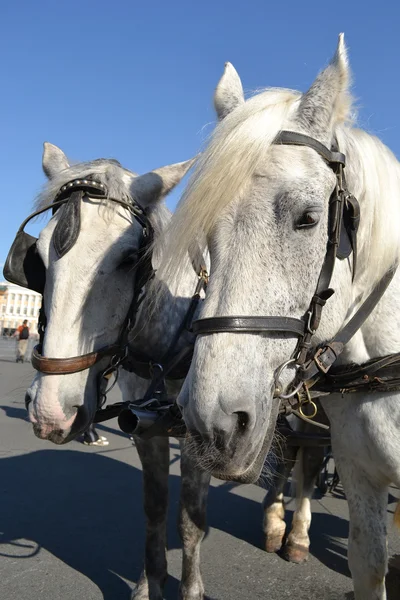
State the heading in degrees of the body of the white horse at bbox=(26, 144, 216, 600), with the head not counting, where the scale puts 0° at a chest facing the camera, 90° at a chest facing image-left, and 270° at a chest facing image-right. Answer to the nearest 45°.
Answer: approximately 45°

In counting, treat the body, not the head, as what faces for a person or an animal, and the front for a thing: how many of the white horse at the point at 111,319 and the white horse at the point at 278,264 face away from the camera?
0

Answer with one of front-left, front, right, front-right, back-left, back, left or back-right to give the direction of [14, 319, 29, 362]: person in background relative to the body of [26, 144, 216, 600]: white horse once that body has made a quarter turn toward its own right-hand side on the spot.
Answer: front-right

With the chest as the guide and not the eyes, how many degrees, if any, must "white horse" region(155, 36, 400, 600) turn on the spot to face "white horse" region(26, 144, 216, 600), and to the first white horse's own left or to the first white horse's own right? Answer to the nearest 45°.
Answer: approximately 90° to the first white horse's own right

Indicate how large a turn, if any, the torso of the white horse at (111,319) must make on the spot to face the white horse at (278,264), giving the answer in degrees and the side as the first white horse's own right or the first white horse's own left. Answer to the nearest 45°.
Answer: approximately 90° to the first white horse's own left
